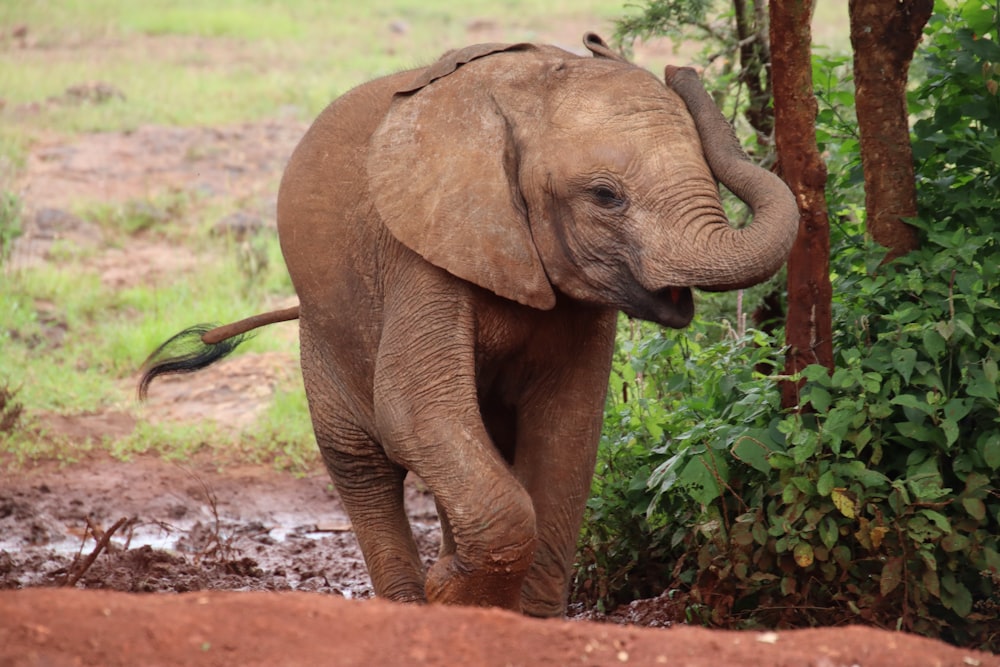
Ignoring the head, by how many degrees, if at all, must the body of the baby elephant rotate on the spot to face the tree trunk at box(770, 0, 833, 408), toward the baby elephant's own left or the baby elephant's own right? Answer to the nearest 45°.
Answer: approximately 45° to the baby elephant's own left

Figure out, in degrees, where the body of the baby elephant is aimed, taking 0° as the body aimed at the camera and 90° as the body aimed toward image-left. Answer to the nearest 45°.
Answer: approximately 315°

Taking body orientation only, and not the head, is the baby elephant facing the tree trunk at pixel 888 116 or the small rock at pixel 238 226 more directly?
the tree trunk

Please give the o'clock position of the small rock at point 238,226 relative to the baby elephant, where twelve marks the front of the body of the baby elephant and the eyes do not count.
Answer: The small rock is roughly at 7 o'clock from the baby elephant.

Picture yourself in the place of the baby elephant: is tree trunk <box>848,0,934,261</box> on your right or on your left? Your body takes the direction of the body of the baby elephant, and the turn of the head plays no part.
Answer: on your left
